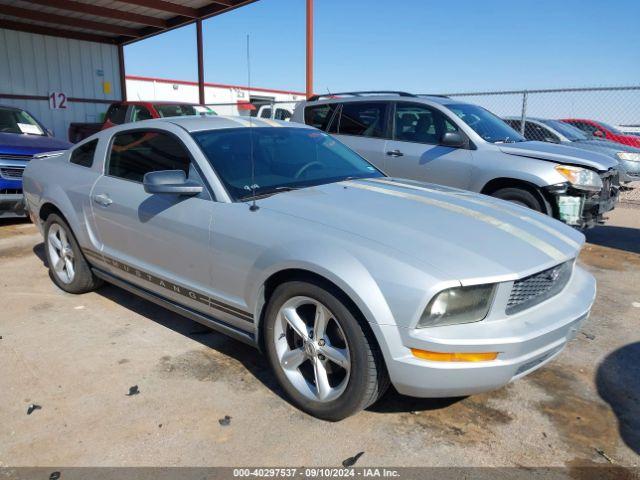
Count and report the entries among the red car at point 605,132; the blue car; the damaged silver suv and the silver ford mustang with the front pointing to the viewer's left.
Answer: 0

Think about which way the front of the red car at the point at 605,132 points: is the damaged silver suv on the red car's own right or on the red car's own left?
on the red car's own right

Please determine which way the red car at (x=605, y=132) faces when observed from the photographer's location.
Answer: facing the viewer and to the right of the viewer

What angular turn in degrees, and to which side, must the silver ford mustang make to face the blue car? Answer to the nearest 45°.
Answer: approximately 180°

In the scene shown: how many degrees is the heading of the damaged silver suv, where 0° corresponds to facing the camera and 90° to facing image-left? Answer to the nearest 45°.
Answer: approximately 315°

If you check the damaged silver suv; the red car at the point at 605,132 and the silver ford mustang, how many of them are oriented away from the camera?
0

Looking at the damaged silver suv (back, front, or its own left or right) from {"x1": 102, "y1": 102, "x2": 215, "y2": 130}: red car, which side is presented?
back

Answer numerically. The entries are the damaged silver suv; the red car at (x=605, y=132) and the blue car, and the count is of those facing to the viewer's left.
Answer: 0

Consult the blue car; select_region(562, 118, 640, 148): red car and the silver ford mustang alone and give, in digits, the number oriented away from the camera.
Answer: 0

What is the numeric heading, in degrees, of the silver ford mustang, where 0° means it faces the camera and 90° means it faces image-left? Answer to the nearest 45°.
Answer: approximately 315°
